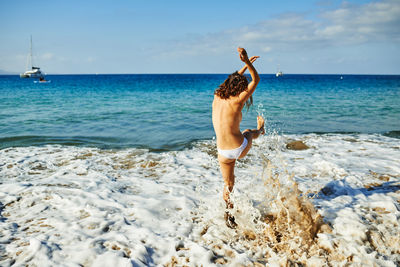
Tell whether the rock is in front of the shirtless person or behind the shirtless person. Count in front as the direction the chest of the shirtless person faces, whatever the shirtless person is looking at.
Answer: in front

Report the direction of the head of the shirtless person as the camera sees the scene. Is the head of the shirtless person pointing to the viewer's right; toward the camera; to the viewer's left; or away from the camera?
away from the camera

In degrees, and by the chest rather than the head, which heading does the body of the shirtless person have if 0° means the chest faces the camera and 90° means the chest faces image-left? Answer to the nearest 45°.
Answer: approximately 225°
